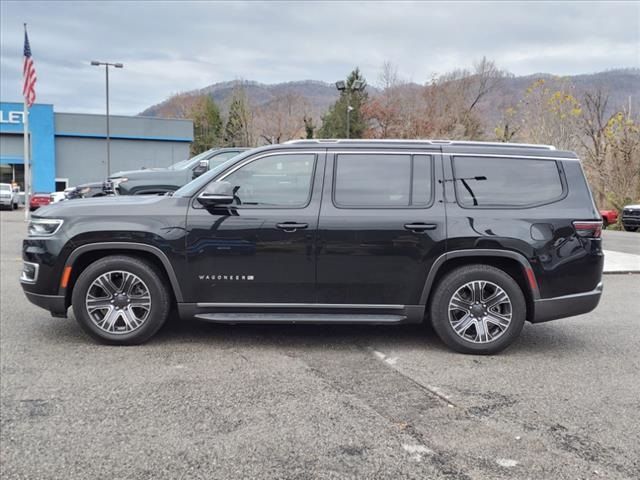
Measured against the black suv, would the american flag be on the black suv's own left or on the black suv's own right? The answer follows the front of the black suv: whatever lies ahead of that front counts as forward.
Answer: on the black suv's own right

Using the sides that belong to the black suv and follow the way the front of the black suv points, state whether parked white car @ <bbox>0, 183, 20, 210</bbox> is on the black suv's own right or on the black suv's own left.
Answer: on the black suv's own right

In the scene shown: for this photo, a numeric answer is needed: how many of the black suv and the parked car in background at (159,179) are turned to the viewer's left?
2

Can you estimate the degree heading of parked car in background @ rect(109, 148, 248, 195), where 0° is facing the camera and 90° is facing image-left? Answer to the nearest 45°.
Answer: approximately 90°

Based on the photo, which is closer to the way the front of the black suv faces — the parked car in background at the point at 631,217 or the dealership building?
the dealership building

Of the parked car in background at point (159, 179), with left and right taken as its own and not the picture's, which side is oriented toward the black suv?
left

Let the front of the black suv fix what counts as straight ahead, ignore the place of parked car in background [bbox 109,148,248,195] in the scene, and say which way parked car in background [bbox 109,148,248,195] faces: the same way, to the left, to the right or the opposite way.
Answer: the same way

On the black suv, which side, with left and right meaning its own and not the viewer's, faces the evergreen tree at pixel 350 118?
right

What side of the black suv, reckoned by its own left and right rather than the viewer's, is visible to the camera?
left
